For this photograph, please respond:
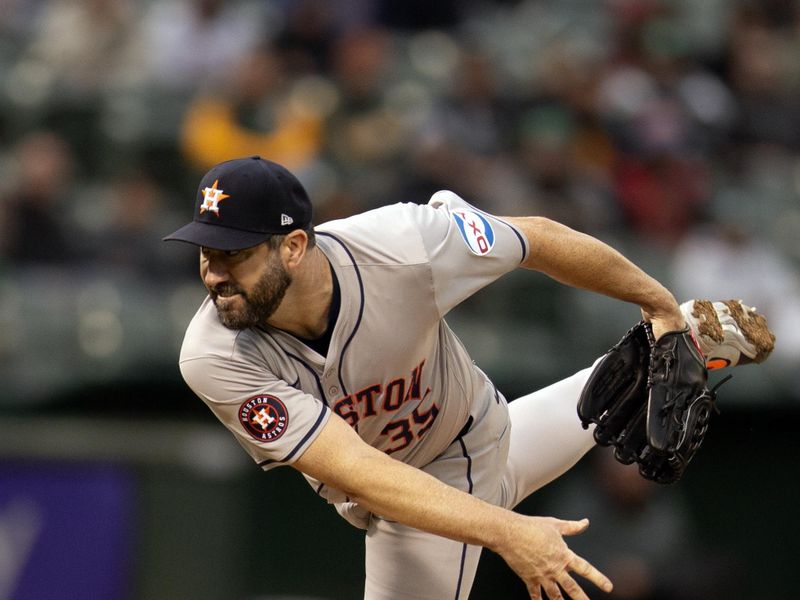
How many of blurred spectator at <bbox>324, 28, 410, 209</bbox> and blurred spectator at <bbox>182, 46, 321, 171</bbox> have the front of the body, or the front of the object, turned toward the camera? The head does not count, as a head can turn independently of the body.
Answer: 2

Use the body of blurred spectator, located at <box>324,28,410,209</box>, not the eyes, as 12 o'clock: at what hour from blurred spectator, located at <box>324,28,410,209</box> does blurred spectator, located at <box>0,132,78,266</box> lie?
blurred spectator, located at <box>0,132,78,266</box> is roughly at 2 o'clock from blurred spectator, located at <box>324,28,410,209</box>.

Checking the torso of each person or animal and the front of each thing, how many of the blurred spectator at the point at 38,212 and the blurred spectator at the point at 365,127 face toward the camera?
2

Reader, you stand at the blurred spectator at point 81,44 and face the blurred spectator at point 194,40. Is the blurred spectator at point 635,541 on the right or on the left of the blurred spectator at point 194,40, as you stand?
right

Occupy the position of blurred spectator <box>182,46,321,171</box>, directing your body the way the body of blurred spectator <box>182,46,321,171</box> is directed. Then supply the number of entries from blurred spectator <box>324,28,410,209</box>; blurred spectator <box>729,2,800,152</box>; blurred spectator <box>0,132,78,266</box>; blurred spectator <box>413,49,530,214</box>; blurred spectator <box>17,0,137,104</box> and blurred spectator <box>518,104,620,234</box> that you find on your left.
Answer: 4

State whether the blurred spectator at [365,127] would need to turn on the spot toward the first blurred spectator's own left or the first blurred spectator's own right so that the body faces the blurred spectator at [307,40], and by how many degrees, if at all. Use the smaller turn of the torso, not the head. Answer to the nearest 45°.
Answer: approximately 135° to the first blurred spectator's own right

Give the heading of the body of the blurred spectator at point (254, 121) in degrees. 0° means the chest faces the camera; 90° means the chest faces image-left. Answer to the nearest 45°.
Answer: approximately 0°

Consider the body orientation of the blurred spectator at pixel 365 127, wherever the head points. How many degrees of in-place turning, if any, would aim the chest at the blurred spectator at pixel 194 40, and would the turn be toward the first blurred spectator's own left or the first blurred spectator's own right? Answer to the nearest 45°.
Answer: approximately 135° to the first blurred spectator's own right
